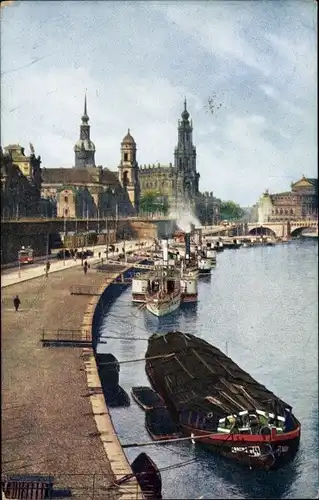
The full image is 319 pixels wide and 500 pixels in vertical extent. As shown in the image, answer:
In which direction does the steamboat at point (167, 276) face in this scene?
toward the camera

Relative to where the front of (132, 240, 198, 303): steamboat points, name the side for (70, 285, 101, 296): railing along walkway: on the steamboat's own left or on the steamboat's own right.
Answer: on the steamboat's own right

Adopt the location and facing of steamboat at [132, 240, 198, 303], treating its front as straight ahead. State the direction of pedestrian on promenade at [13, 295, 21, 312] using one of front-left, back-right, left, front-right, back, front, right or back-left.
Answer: front-right
